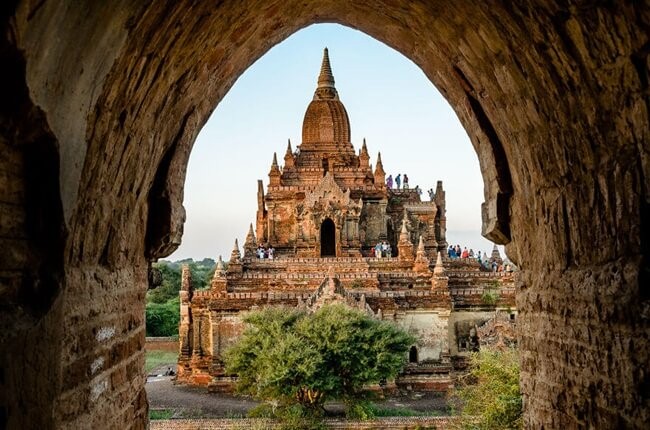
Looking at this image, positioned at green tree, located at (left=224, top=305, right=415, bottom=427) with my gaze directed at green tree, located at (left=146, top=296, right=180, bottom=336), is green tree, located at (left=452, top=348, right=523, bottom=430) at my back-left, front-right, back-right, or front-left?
back-right

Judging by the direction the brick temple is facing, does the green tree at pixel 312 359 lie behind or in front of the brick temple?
in front

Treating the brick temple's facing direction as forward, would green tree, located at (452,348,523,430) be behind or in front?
in front

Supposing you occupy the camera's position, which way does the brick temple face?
facing the viewer

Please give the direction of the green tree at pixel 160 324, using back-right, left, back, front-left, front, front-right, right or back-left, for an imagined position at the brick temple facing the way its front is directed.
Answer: back-right
